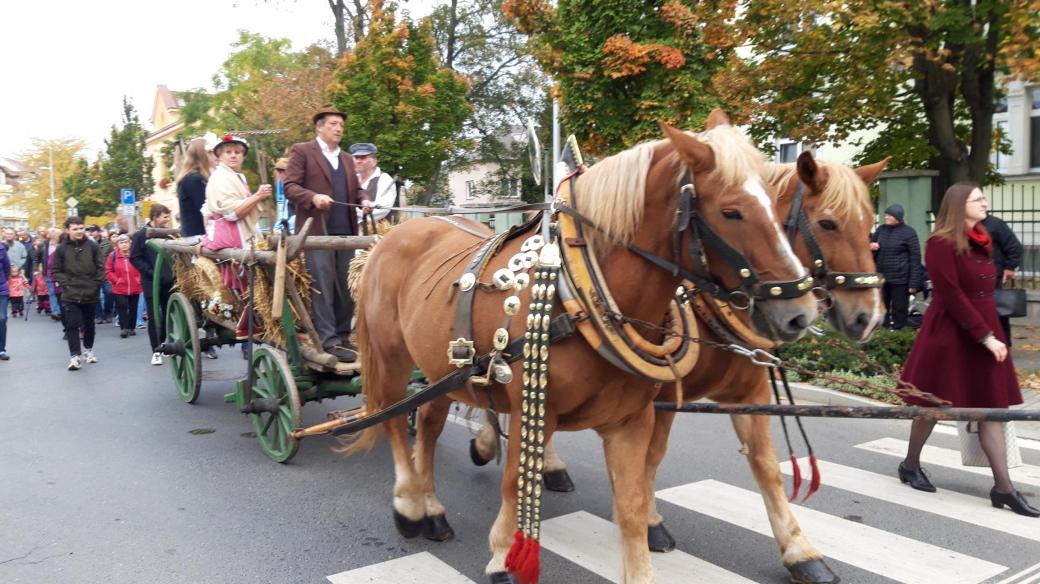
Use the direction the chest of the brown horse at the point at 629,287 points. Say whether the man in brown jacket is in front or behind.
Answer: behind

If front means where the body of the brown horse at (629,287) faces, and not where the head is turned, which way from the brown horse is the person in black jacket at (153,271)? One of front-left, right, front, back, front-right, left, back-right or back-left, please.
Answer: back

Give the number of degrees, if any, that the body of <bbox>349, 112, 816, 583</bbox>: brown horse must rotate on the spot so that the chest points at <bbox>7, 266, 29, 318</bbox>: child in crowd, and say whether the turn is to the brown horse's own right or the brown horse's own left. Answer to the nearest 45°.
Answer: approximately 180°

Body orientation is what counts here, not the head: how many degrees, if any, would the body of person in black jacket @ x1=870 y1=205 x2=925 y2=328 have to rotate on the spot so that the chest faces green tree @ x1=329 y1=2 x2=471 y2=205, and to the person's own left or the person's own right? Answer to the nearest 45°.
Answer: approximately 90° to the person's own right

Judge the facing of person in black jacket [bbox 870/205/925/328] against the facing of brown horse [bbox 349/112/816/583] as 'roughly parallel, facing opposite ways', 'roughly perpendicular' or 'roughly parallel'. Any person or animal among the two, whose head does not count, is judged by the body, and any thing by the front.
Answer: roughly perpendicular

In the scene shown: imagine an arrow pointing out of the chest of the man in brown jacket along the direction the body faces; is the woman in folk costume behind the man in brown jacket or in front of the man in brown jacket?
behind

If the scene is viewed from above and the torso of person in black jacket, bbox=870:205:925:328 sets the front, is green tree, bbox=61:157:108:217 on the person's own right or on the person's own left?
on the person's own right

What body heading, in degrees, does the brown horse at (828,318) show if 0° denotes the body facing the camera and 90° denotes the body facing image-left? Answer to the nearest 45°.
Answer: approximately 315°

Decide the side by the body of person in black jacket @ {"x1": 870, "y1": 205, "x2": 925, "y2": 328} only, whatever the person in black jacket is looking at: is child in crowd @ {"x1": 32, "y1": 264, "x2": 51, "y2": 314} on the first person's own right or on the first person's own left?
on the first person's own right
